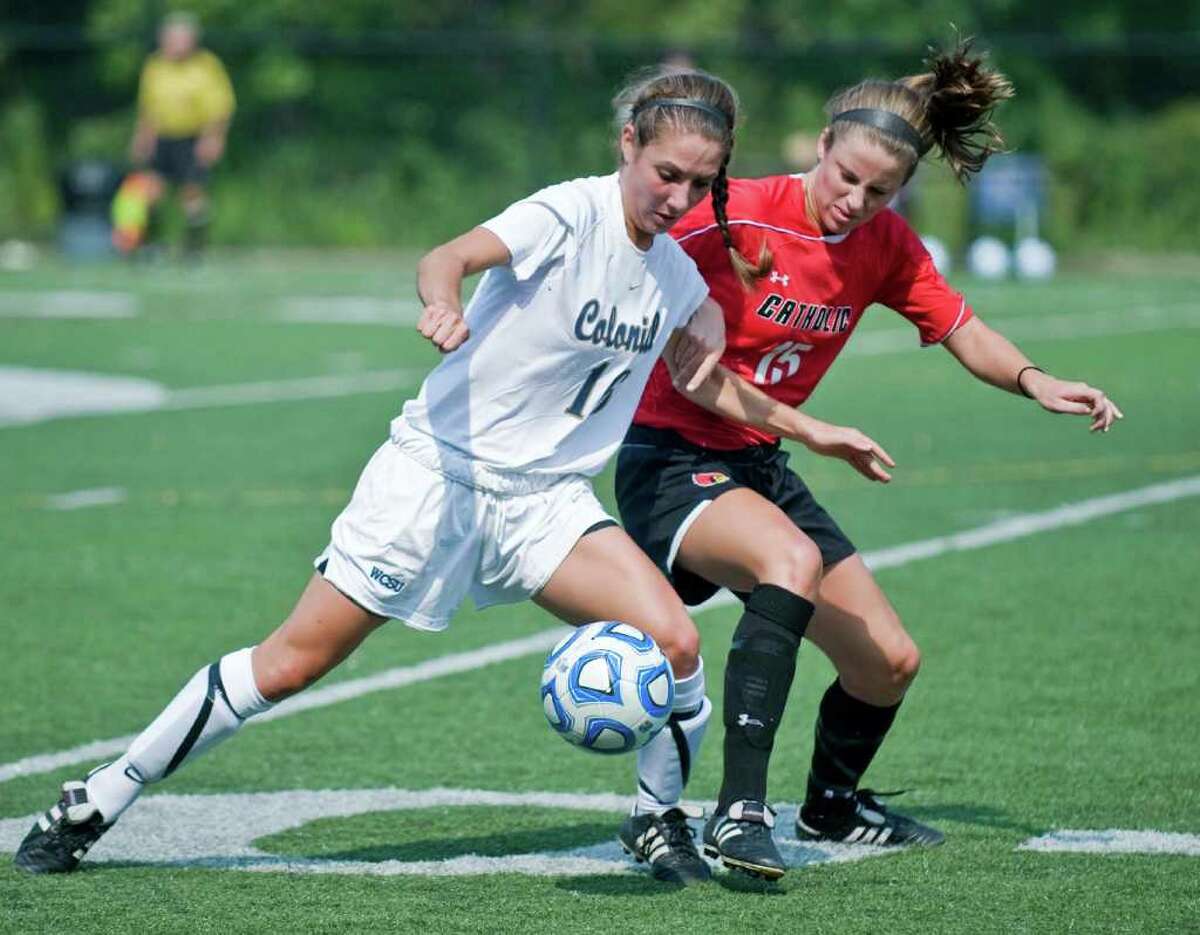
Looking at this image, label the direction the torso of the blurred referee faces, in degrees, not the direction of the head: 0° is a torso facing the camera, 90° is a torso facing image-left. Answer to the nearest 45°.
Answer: approximately 0°

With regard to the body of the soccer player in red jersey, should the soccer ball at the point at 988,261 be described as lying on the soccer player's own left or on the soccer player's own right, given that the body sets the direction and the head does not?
on the soccer player's own left

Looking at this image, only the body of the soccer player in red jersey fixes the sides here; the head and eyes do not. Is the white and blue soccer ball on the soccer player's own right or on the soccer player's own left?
on the soccer player's own right

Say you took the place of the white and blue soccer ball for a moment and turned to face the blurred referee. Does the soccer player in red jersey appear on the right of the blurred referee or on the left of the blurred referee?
right

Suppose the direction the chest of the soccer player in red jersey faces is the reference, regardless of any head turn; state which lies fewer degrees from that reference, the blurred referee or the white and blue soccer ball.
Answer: the white and blue soccer ball

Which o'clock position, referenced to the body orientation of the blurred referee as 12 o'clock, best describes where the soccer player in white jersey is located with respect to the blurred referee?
The soccer player in white jersey is roughly at 12 o'clock from the blurred referee.

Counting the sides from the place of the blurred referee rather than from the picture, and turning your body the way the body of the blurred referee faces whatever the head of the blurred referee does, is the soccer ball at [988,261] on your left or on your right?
on your left

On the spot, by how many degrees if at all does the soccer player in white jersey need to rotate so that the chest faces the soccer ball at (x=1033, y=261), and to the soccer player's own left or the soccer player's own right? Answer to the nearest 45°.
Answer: approximately 135° to the soccer player's own left

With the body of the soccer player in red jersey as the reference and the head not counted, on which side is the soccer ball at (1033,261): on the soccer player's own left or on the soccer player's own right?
on the soccer player's own left
